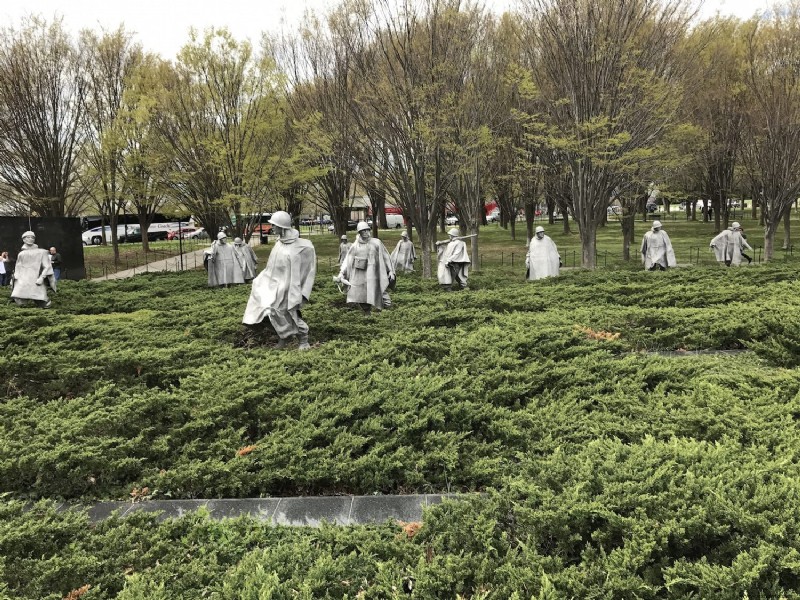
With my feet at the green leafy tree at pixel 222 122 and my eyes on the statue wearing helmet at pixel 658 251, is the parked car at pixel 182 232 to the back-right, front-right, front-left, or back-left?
back-left

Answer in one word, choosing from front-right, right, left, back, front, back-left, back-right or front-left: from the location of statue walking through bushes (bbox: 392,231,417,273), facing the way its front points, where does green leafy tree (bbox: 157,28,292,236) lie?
right

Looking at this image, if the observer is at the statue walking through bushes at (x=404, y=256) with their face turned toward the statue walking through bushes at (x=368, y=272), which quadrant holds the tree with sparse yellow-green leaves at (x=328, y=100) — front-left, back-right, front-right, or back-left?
back-right

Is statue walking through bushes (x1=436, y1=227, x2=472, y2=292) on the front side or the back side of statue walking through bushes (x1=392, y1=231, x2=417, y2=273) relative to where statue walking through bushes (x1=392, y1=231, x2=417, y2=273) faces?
on the front side

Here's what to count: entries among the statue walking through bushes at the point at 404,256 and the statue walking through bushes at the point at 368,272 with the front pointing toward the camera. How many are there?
2

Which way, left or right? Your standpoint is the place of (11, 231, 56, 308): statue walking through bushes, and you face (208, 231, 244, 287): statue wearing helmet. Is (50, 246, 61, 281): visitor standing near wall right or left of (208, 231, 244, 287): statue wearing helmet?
left

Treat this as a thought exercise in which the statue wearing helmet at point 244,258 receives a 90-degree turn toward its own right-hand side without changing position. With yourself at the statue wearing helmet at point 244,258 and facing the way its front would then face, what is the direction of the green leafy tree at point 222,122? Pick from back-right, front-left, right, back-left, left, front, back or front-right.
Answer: front-right
